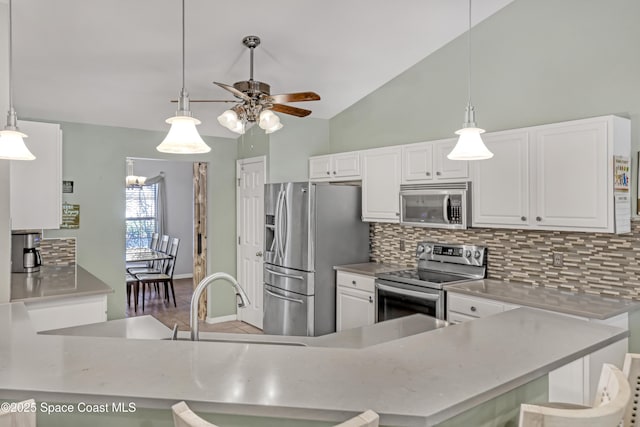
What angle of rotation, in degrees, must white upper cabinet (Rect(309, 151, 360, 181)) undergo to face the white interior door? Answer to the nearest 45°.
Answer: approximately 90° to its right

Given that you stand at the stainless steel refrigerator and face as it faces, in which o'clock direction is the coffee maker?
The coffee maker is roughly at 1 o'clock from the stainless steel refrigerator.

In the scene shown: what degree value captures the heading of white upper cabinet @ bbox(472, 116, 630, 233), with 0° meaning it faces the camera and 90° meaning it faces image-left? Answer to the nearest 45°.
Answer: approximately 45°

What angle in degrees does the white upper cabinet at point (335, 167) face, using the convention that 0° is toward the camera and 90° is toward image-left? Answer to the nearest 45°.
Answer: approximately 45°

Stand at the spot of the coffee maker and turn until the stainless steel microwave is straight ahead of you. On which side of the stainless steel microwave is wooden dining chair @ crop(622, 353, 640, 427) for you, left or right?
right

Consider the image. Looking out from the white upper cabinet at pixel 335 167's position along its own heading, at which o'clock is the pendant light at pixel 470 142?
The pendant light is roughly at 10 o'clock from the white upper cabinet.
